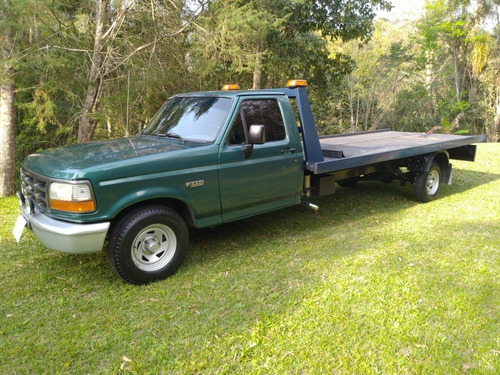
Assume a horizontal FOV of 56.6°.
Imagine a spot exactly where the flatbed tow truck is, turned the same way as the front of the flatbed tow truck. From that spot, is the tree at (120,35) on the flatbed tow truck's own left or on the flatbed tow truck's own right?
on the flatbed tow truck's own right

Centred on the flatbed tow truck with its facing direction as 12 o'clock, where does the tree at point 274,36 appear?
The tree is roughly at 5 o'clock from the flatbed tow truck.

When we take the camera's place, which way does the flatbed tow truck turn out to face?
facing the viewer and to the left of the viewer

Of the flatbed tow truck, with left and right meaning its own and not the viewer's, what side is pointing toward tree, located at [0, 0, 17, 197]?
right

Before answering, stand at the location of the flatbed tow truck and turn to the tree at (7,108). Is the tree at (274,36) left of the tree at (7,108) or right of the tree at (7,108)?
right
